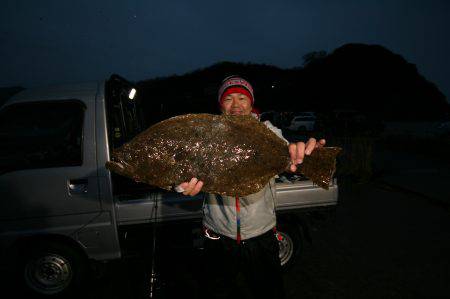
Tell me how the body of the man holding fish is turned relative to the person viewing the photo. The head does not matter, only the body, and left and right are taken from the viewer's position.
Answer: facing the viewer

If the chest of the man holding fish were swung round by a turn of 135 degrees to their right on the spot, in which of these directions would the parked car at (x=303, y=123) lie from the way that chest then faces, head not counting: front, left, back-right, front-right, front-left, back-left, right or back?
front-right

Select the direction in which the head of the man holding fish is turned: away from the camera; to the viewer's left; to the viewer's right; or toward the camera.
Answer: toward the camera
